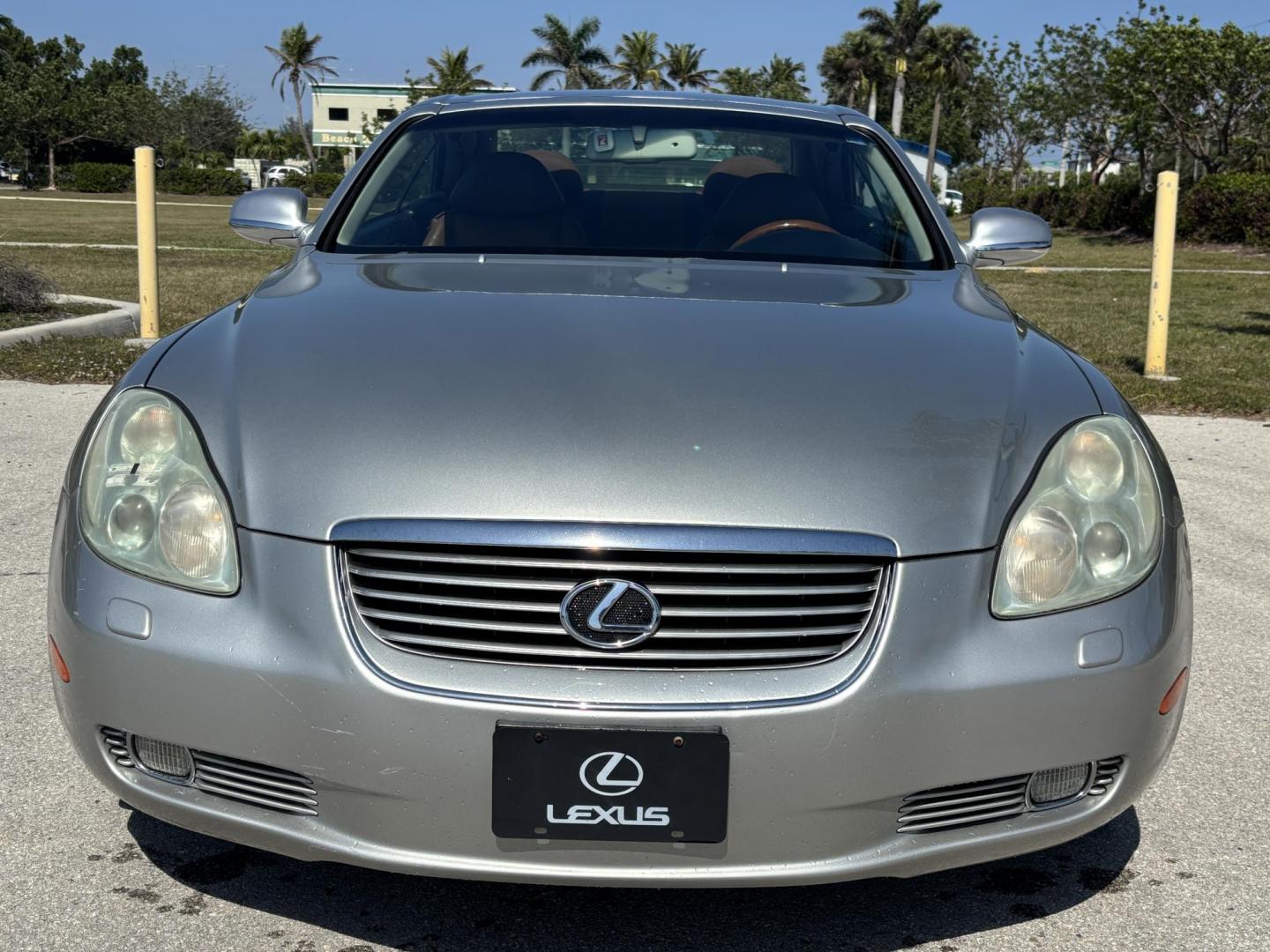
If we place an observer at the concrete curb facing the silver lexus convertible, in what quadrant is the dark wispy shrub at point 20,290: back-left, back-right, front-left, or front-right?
back-right

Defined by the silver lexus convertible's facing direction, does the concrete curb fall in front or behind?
behind

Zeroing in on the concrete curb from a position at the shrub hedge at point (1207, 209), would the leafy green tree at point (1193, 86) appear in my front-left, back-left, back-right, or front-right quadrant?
back-right

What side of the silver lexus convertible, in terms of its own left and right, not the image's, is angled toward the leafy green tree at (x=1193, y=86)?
back

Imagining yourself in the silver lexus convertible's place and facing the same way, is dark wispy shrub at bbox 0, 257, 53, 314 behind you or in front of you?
behind

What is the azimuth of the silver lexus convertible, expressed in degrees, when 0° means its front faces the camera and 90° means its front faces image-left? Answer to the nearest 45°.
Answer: approximately 0°

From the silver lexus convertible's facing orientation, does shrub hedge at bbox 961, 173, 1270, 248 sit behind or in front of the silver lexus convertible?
behind

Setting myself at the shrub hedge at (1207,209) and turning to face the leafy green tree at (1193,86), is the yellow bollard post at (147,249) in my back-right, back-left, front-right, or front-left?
back-left
